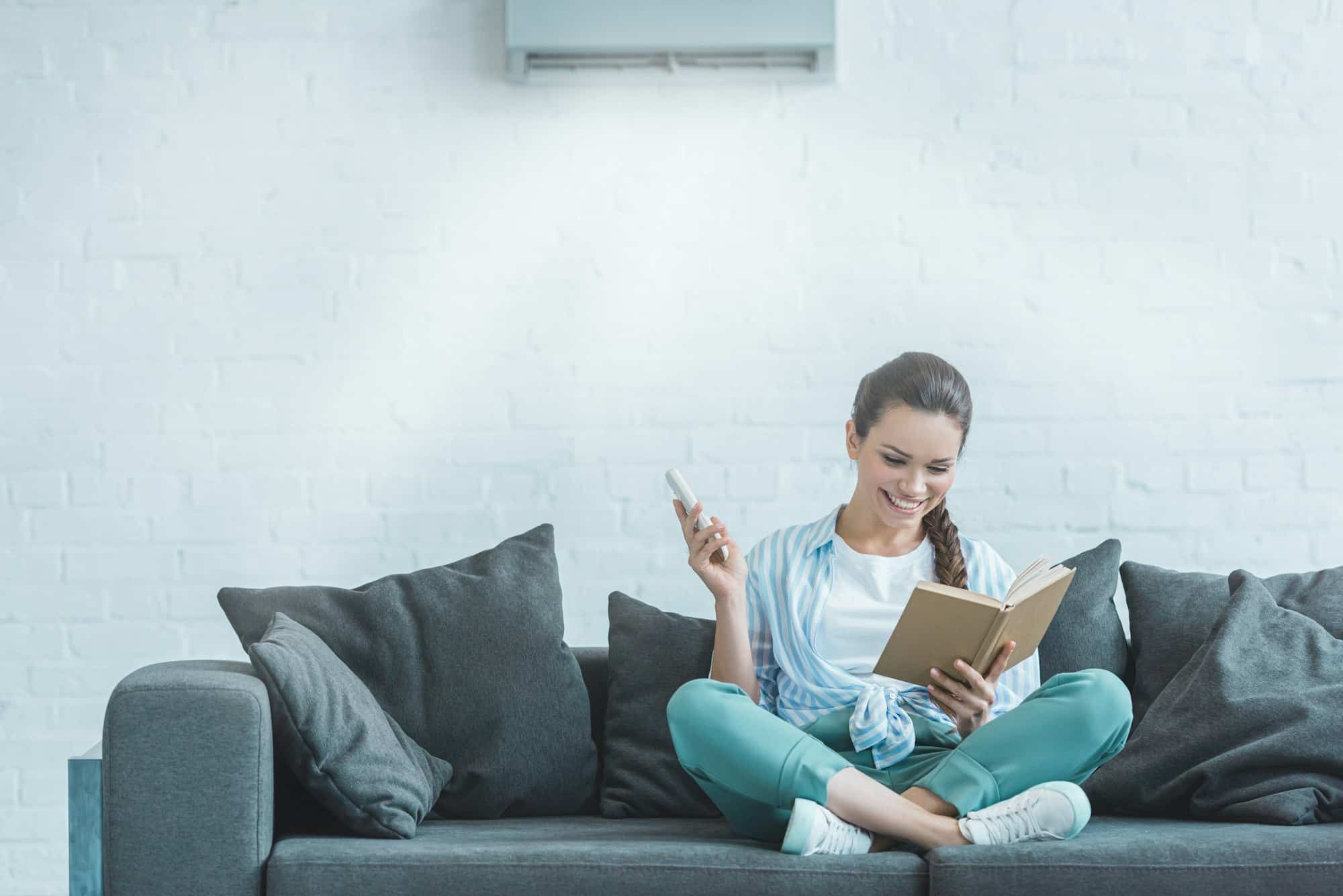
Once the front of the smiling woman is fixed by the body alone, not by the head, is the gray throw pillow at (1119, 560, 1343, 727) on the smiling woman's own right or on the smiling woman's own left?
on the smiling woman's own left

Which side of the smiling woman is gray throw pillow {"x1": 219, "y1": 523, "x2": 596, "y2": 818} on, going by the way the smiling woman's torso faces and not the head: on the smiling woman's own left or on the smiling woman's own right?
on the smiling woman's own right

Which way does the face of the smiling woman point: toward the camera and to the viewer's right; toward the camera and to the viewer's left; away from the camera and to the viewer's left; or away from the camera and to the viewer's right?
toward the camera and to the viewer's right

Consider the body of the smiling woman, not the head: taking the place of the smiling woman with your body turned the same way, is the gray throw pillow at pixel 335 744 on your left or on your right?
on your right

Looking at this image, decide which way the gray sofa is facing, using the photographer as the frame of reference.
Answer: facing the viewer

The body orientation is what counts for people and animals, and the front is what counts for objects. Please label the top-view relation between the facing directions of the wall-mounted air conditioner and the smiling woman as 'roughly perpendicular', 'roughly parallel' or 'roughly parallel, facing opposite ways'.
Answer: roughly parallel

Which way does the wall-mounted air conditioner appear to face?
toward the camera

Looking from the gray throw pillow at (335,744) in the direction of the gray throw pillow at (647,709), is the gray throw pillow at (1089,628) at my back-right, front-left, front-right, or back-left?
front-right
